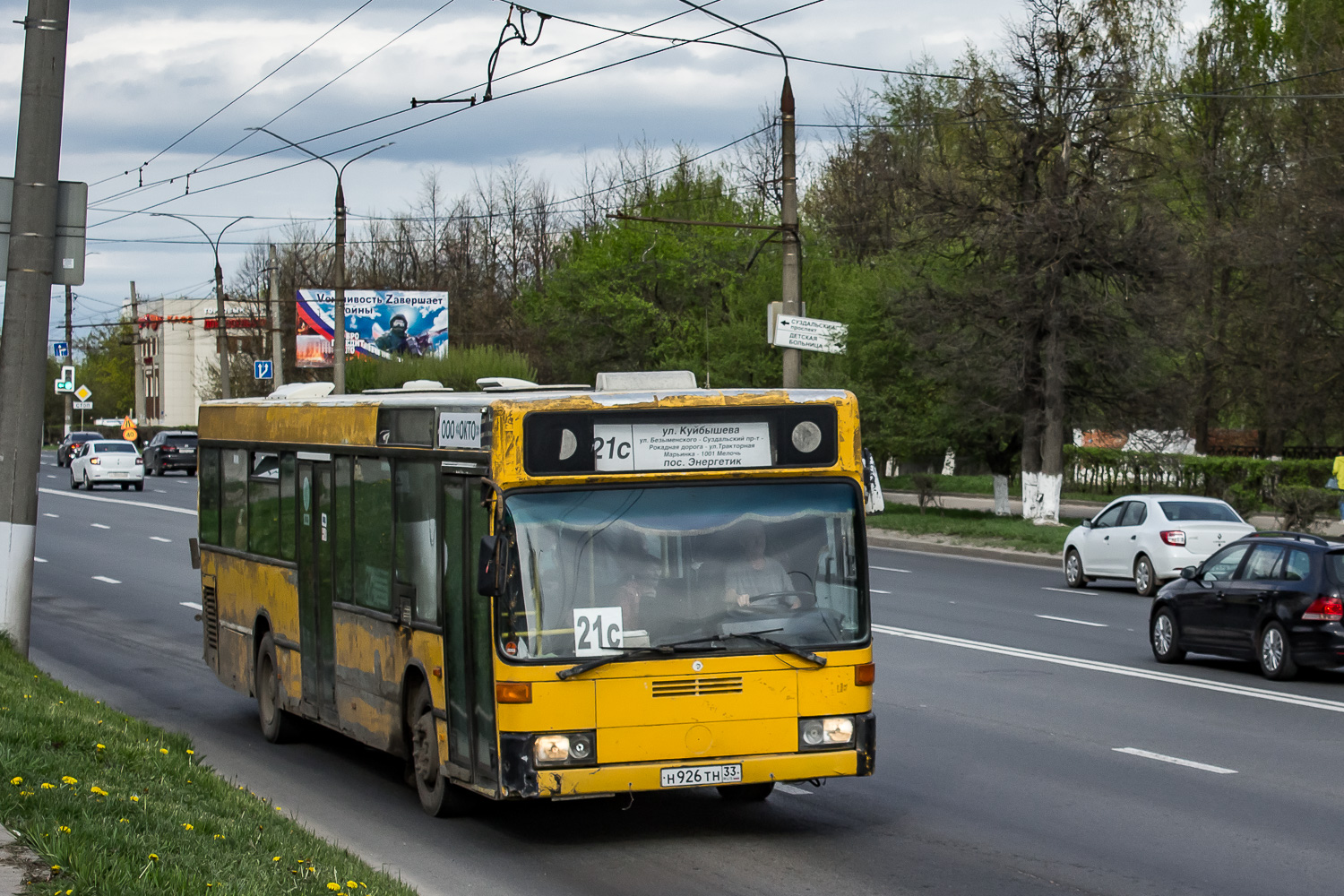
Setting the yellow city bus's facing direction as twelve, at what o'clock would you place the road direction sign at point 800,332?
The road direction sign is roughly at 8 o'clock from the yellow city bus.

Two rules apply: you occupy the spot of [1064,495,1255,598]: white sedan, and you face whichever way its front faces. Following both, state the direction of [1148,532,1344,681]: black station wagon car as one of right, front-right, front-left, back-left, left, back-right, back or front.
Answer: back-left

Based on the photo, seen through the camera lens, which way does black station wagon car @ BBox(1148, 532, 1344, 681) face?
facing away from the viewer and to the left of the viewer

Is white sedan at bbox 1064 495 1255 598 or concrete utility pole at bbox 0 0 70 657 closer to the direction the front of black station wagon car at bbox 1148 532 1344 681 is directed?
the white sedan

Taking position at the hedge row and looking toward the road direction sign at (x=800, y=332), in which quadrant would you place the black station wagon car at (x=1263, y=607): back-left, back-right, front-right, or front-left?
front-left

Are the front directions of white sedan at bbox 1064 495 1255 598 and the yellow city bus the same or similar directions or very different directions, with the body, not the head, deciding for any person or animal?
very different directions

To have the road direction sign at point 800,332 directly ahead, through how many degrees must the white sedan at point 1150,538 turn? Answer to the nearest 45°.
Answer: approximately 45° to its left

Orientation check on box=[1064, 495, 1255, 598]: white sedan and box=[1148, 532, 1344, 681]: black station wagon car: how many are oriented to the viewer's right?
0

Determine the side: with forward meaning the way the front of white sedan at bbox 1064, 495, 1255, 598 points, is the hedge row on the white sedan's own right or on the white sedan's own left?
on the white sedan's own right

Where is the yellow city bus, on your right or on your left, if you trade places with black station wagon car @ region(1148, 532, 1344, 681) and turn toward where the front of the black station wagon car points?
on your left

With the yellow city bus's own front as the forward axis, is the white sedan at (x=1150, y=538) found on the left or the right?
on its left
